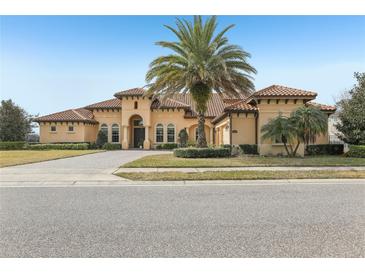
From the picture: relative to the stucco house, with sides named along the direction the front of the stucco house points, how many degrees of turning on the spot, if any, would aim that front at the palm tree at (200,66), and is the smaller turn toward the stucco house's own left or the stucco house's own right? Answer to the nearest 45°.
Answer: approximately 45° to the stucco house's own left

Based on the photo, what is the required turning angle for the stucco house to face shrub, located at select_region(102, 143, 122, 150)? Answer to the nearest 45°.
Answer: approximately 45° to its right

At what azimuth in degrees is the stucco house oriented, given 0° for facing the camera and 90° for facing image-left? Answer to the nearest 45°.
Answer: approximately 0°

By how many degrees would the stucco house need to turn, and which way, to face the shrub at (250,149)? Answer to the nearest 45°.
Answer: approximately 45° to its left

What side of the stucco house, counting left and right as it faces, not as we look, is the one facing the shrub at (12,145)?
right

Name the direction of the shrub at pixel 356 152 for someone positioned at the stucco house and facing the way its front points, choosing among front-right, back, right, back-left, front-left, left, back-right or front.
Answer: front-left

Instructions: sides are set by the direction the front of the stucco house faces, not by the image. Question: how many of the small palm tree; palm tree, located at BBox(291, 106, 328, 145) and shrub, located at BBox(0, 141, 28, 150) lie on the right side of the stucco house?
1

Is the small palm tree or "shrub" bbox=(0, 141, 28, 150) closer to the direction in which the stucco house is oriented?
the small palm tree

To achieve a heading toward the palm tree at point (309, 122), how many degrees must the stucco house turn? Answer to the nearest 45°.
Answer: approximately 45° to its left
